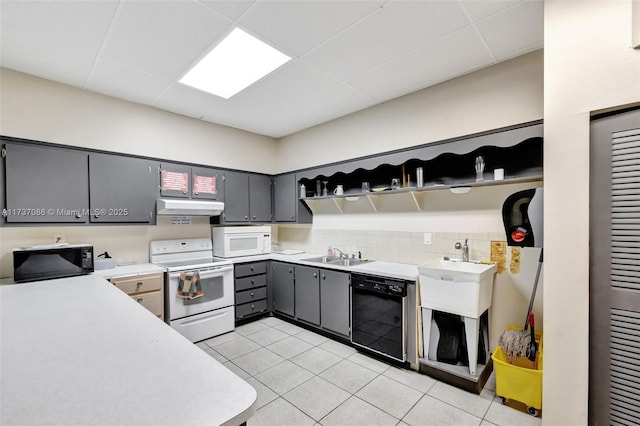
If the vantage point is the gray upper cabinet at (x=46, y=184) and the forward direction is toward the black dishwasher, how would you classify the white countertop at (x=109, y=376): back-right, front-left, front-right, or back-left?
front-right

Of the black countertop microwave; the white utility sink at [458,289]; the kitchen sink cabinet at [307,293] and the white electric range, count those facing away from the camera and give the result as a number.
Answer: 0

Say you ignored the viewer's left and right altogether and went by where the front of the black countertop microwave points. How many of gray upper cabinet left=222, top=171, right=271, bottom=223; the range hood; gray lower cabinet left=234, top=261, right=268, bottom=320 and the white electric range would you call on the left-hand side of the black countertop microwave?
4

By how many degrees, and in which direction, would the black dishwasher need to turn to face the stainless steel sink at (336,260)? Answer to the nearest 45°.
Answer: approximately 90° to its right

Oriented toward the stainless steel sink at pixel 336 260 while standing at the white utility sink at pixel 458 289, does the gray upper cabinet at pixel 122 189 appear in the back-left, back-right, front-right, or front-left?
front-left

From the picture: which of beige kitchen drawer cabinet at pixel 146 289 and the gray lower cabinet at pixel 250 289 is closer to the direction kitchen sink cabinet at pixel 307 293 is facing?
the beige kitchen drawer cabinet

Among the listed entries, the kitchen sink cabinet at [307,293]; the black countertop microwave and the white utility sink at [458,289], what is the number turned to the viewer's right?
0

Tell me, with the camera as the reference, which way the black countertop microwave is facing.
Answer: facing the viewer

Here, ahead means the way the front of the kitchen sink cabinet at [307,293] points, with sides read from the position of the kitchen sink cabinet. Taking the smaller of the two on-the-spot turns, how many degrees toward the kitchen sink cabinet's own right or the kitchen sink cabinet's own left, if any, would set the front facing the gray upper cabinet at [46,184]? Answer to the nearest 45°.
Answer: approximately 45° to the kitchen sink cabinet's own right

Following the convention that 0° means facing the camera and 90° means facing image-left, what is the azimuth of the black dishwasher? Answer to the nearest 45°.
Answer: approximately 45°

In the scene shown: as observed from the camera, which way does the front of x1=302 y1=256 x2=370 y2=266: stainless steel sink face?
facing the viewer and to the left of the viewer
